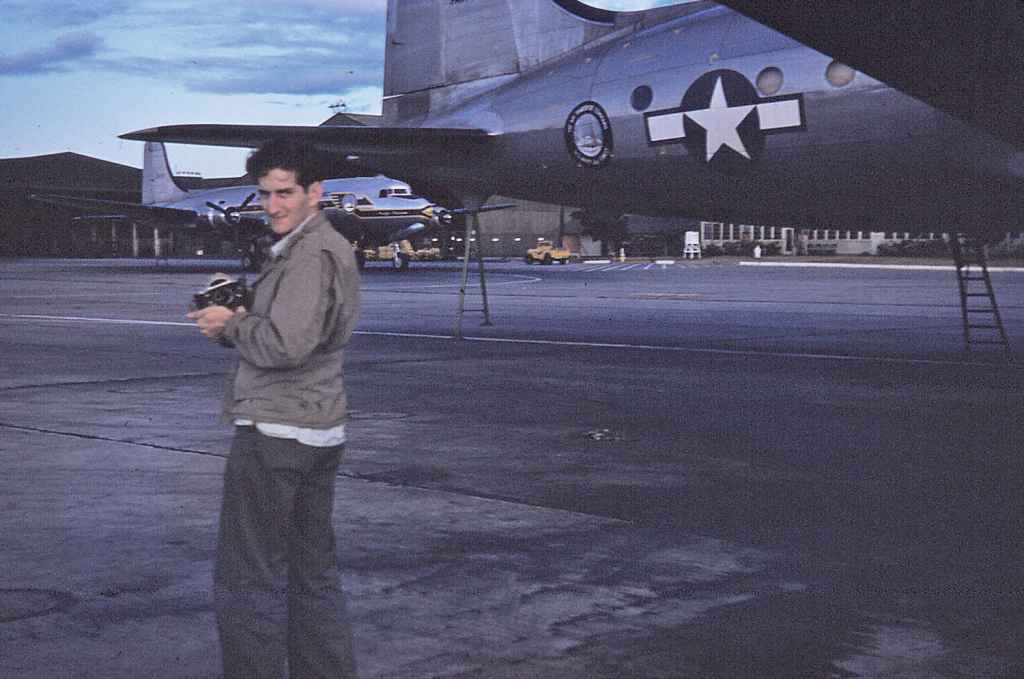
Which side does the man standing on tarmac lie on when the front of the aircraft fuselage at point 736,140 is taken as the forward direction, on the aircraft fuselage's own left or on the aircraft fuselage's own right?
on the aircraft fuselage's own right

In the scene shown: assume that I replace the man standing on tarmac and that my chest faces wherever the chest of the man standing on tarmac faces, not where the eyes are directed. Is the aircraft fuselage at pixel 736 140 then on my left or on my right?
on my right

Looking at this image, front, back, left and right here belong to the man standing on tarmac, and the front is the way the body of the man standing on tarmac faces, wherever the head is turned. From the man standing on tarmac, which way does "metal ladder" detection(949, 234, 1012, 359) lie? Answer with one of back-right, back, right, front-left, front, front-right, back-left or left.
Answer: back-right

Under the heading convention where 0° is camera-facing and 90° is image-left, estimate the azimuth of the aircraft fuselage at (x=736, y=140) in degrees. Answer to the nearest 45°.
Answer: approximately 315°

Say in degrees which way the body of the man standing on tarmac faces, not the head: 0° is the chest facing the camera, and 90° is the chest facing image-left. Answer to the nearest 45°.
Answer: approximately 90°
